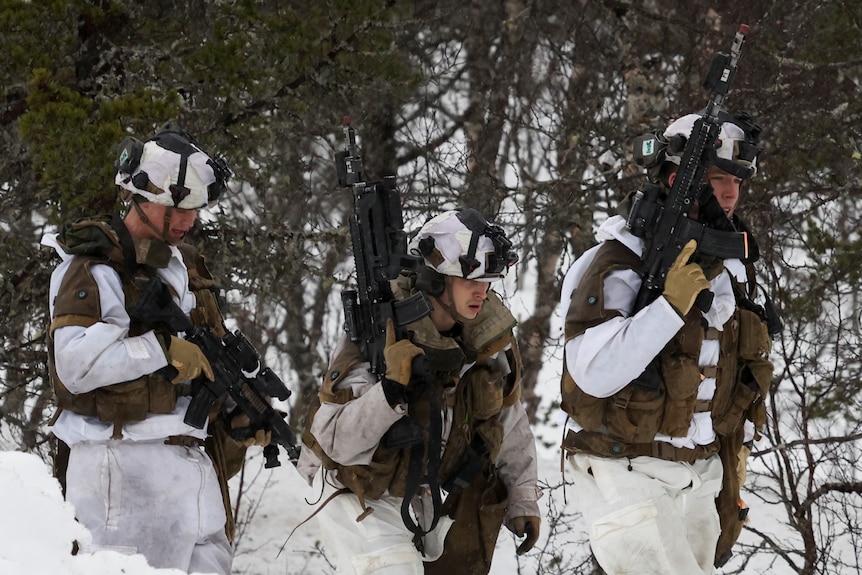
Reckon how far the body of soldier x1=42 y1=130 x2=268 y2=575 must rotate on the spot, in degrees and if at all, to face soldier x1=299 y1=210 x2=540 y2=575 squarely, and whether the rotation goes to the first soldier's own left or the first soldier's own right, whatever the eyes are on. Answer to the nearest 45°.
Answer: approximately 45° to the first soldier's own left

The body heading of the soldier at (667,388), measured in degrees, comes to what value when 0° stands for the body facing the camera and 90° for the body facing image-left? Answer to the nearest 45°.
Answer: approximately 315°

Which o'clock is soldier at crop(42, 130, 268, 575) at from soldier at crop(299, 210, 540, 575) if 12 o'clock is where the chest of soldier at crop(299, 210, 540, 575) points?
soldier at crop(42, 130, 268, 575) is roughly at 4 o'clock from soldier at crop(299, 210, 540, 575).

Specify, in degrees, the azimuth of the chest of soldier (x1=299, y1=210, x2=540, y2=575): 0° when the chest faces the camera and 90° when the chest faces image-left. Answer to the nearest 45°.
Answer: approximately 315°

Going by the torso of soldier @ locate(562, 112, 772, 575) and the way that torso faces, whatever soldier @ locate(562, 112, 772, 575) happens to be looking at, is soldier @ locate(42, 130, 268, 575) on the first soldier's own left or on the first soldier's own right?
on the first soldier's own right

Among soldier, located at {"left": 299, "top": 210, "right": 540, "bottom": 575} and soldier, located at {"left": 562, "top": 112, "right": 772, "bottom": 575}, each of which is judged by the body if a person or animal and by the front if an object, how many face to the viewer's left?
0

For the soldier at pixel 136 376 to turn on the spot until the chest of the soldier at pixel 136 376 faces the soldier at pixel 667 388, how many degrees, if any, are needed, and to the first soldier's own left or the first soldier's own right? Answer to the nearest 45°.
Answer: approximately 45° to the first soldier's own left

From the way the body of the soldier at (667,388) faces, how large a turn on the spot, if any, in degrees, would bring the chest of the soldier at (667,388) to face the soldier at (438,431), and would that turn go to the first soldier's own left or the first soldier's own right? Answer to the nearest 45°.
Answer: approximately 135° to the first soldier's own right

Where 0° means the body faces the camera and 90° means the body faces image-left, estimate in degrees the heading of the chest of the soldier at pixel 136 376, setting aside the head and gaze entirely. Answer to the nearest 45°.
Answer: approximately 315°
